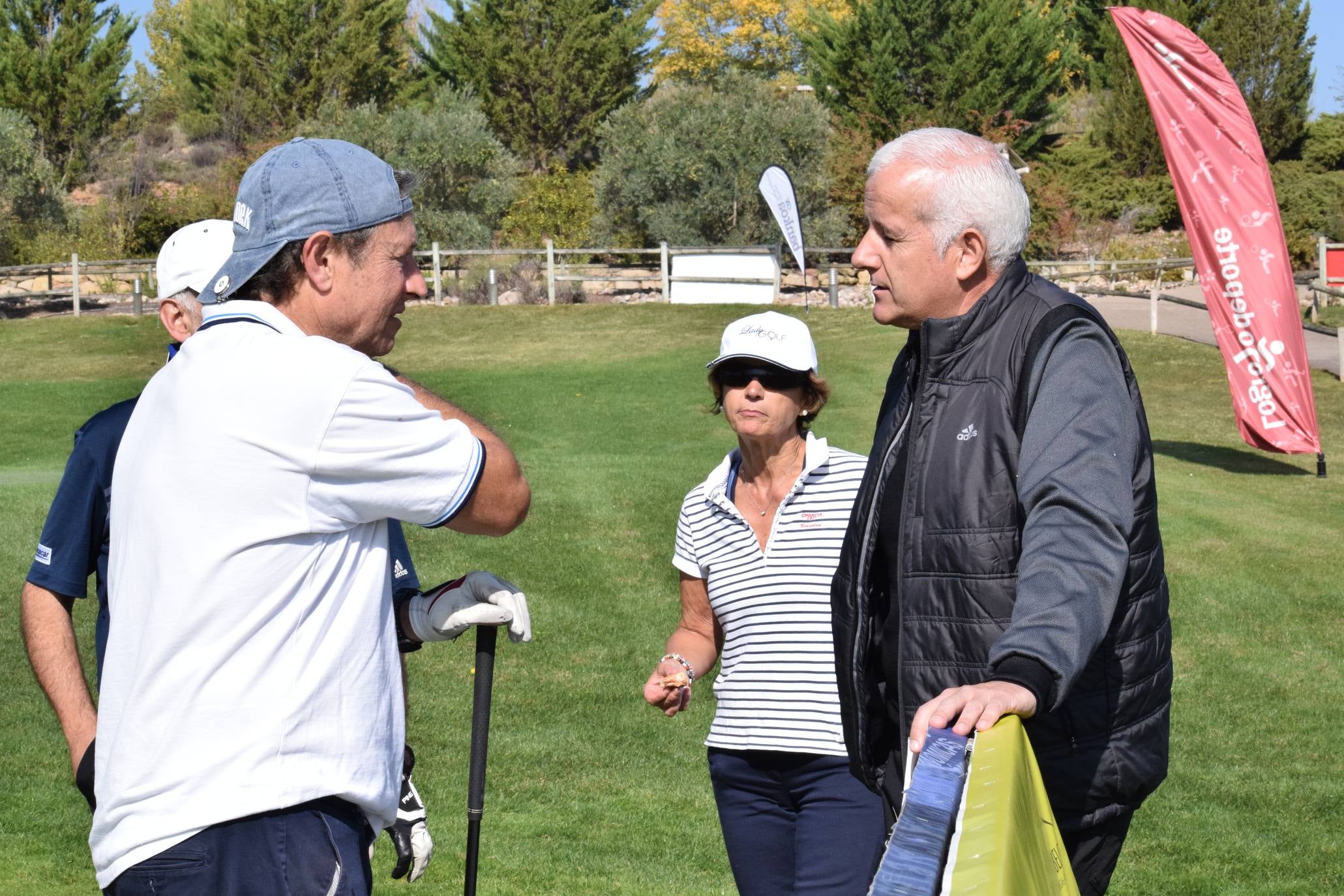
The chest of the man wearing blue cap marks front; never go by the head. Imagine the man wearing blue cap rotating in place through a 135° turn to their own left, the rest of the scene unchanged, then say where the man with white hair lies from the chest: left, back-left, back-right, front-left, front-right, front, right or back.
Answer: back

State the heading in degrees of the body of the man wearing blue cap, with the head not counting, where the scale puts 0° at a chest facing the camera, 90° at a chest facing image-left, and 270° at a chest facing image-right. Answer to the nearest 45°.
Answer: approximately 225°

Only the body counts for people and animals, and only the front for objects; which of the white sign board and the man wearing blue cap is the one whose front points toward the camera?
the white sign board

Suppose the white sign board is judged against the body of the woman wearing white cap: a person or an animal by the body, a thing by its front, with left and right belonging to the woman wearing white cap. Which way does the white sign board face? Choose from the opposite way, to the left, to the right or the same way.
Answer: the same way

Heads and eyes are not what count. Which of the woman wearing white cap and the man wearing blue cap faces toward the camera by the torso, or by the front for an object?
the woman wearing white cap

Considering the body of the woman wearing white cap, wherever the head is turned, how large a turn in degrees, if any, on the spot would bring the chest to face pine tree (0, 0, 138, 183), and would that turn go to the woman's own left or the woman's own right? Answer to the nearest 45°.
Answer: approximately 135° to the woman's own right

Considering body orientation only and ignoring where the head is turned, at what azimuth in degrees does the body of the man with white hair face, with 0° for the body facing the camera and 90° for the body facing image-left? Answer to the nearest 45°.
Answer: approximately 45°

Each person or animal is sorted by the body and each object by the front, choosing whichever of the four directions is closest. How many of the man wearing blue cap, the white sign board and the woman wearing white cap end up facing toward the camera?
2

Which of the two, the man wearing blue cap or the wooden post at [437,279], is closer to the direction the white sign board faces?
the man wearing blue cap

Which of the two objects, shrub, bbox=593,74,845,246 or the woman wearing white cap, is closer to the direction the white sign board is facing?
the woman wearing white cap

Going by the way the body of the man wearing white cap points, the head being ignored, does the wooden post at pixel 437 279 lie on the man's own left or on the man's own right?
on the man's own left

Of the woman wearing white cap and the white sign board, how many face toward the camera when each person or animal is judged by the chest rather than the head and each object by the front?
2

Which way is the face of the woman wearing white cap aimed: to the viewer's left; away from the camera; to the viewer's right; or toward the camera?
toward the camera

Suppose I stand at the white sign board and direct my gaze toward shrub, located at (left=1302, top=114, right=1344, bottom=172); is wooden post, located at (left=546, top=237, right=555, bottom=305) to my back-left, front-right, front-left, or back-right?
back-left

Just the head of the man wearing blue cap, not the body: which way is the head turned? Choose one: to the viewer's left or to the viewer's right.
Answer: to the viewer's right

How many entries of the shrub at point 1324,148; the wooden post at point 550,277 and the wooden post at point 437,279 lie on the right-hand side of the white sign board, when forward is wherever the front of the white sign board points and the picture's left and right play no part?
2

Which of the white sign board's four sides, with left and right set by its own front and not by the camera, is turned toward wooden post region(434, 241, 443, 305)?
right

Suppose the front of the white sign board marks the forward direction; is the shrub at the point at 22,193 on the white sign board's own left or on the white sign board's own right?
on the white sign board's own right

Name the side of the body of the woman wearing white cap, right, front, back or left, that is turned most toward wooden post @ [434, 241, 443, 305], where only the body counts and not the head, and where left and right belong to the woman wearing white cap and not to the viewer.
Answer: back
